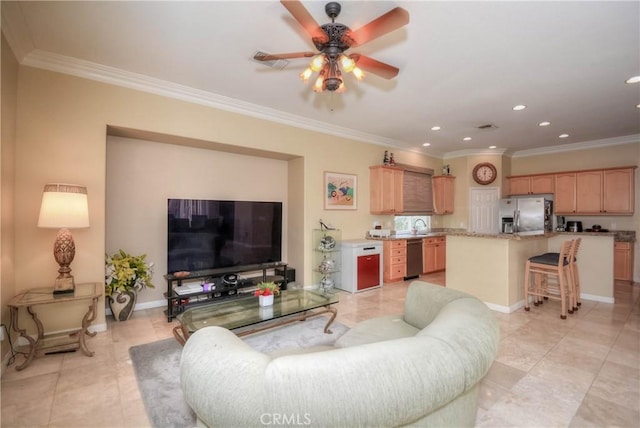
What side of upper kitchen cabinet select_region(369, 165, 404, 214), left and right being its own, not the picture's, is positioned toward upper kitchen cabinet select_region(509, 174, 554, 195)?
left

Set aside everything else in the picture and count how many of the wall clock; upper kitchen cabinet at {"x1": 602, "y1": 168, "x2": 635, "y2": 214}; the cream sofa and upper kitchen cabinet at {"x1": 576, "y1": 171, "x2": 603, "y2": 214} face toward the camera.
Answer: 3

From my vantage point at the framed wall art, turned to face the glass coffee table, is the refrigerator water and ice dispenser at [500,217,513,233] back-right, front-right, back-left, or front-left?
back-left

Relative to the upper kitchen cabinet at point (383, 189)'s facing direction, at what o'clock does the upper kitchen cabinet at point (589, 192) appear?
the upper kitchen cabinet at point (589, 192) is roughly at 10 o'clock from the upper kitchen cabinet at point (383, 189).

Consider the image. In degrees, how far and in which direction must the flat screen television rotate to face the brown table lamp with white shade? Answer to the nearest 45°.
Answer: approximately 90° to its right

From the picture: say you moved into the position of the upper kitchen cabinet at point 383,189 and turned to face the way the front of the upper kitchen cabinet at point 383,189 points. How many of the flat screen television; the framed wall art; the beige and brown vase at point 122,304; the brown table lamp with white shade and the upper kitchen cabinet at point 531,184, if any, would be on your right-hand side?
4

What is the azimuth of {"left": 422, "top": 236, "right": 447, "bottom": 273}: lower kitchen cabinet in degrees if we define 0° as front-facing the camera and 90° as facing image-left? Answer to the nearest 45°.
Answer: approximately 315°

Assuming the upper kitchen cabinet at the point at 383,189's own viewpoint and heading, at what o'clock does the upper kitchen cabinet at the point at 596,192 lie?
the upper kitchen cabinet at the point at 596,192 is roughly at 10 o'clock from the upper kitchen cabinet at the point at 383,189.

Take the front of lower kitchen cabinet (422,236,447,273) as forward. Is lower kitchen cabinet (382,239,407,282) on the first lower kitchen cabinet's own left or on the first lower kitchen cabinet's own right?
on the first lower kitchen cabinet's own right
